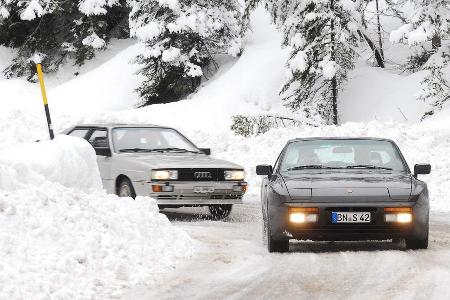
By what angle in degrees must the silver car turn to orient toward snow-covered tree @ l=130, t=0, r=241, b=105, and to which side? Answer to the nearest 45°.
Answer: approximately 135° to its left

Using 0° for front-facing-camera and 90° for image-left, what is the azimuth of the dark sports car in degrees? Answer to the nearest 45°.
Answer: approximately 0°

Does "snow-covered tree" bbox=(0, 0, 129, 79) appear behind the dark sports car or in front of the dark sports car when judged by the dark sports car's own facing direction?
behind

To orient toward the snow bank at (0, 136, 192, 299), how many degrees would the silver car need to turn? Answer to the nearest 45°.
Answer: approximately 45° to its right

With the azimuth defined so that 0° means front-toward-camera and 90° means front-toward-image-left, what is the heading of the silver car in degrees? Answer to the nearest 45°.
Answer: approximately 315°

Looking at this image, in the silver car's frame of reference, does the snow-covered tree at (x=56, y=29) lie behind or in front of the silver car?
behind

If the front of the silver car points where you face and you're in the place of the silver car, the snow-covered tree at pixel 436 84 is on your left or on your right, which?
on your left

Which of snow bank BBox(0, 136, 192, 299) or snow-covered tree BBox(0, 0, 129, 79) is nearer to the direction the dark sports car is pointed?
the snow bank
